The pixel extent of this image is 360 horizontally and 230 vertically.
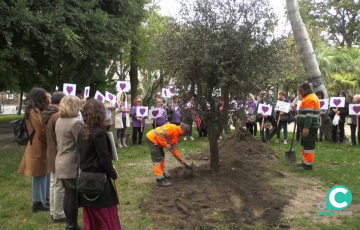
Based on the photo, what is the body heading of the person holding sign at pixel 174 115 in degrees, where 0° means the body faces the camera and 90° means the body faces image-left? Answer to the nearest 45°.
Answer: approximately 0°

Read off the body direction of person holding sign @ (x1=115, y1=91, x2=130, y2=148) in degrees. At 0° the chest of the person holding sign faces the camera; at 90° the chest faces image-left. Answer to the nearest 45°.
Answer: approximately 315°

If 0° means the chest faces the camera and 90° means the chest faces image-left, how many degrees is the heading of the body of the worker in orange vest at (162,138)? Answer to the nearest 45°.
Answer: approximately 270°

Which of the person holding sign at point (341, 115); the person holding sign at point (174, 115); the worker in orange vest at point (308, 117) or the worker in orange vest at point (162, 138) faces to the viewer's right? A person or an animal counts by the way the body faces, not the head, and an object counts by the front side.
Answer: the worker in orange vest at point (162, 138)

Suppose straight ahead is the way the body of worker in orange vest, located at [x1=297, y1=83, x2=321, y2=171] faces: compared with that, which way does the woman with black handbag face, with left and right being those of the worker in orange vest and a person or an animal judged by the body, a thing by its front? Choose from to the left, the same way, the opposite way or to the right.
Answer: to the right

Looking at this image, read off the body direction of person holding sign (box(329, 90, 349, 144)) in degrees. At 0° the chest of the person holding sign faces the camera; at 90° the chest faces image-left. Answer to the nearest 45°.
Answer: approximately 45°

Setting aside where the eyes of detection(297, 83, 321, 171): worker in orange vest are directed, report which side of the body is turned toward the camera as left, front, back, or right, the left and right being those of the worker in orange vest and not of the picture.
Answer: left

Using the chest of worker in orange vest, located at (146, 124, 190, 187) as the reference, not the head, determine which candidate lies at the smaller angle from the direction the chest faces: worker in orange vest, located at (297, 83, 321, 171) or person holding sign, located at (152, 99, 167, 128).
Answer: the worker in orange vest

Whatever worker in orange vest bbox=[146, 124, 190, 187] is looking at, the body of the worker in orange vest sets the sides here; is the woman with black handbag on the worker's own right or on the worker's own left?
on the worker's own right

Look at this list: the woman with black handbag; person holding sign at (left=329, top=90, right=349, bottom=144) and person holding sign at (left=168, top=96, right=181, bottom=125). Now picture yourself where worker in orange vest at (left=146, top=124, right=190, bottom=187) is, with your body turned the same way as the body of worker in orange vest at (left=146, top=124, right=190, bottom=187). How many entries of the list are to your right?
1
